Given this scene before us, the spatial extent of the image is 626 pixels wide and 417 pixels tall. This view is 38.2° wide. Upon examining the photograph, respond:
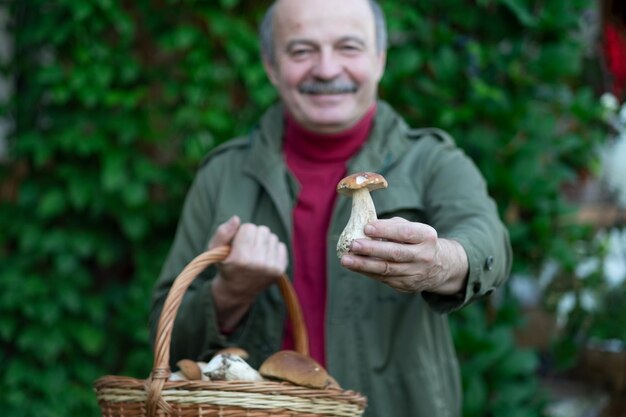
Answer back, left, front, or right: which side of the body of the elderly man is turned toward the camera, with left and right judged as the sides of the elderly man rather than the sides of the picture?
front

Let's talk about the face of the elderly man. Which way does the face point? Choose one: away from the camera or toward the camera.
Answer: toward the camera
